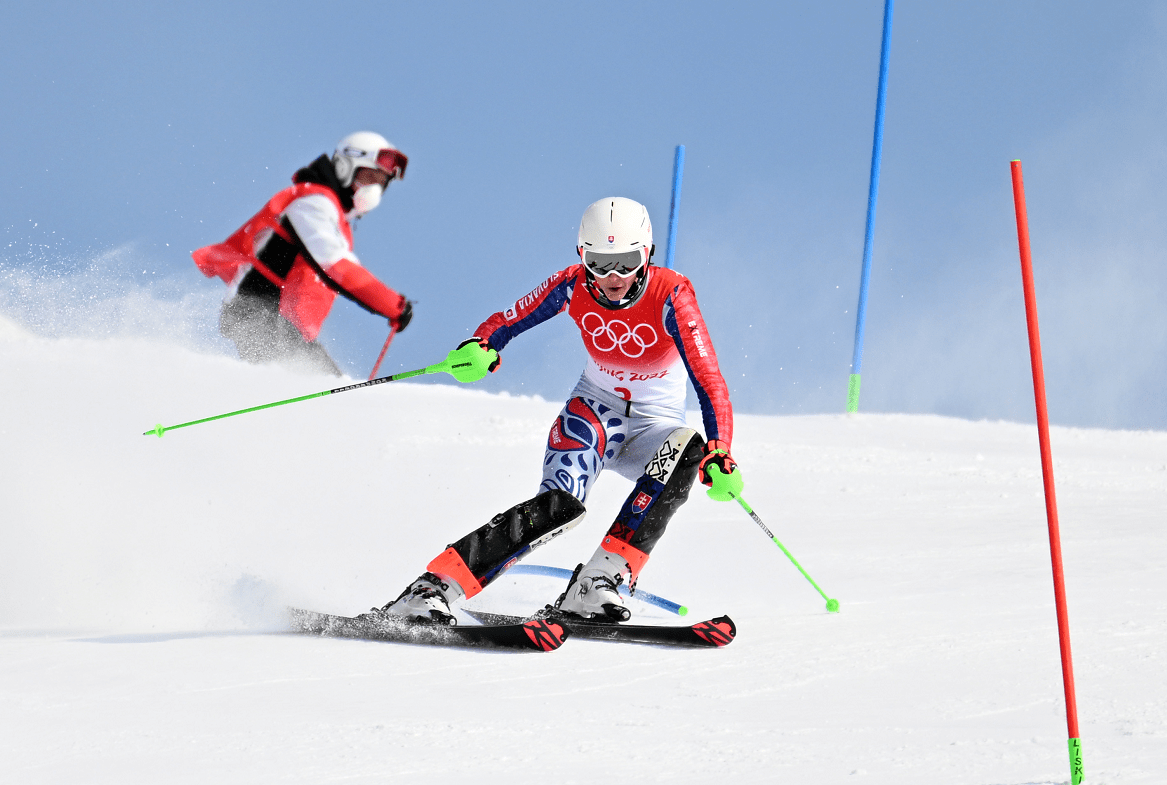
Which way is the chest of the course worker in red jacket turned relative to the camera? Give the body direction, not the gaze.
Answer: to the viewer's right

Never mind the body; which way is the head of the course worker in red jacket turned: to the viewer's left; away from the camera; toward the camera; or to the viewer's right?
to the viewer's right

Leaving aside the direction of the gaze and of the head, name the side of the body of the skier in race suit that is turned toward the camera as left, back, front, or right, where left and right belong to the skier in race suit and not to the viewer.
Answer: front

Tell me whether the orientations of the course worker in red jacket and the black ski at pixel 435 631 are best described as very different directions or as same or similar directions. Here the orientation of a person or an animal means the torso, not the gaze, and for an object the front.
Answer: same or similar directions

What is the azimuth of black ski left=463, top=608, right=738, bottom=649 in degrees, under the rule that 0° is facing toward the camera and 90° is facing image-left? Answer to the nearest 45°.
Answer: approximately 270°

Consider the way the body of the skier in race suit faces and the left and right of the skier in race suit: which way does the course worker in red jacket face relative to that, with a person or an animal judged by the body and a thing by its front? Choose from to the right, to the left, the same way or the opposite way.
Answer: to the left

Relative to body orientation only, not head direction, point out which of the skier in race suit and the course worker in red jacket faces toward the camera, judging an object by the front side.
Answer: the skier in race suit

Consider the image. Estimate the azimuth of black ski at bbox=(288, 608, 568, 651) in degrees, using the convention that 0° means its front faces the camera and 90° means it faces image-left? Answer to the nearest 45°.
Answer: approximately 270°

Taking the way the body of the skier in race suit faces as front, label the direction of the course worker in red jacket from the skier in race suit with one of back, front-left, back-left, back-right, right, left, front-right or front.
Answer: back-right

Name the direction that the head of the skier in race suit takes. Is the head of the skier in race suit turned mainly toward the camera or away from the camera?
toward the camera

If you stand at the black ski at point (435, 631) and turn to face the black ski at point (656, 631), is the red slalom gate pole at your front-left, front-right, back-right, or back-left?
front-right
